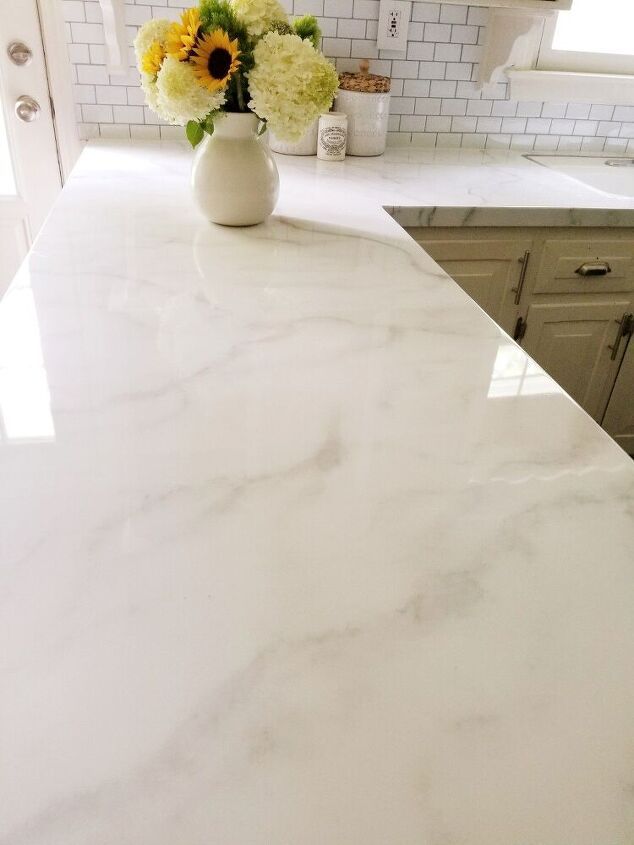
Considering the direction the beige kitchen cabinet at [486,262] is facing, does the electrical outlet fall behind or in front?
behind

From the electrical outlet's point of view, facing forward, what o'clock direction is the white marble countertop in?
The white marble countertop is roughly at 12 o'clock from the electrical outlet.

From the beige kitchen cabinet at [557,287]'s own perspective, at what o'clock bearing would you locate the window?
The window is roughly at 6 o'clock from the beige kitchen cabinet.

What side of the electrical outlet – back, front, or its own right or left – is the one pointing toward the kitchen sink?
left

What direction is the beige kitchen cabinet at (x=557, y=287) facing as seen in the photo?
toward the camera

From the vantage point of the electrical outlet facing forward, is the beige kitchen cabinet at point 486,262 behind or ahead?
ahead

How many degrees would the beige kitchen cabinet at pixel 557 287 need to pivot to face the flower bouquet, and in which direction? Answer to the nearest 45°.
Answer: approximately 45° to its right

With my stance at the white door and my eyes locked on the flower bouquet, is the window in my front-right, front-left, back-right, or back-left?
front-left

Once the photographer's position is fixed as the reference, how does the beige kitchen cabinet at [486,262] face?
facing the viewer

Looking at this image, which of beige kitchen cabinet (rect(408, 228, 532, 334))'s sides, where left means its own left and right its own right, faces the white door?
right

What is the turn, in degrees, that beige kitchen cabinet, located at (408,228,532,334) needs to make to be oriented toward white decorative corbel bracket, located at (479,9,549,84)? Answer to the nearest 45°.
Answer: approximately 180°

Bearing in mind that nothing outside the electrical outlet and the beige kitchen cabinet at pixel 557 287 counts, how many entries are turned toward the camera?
2
